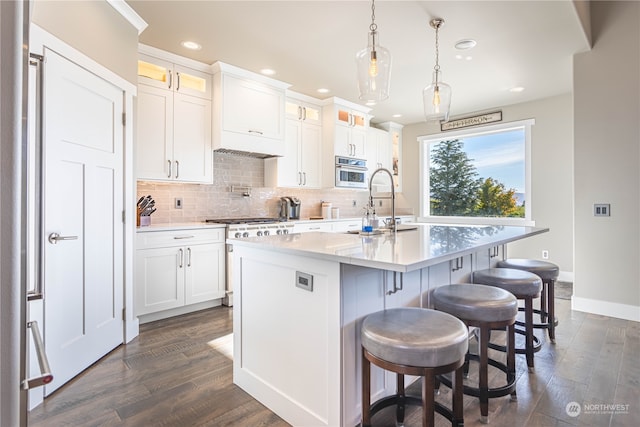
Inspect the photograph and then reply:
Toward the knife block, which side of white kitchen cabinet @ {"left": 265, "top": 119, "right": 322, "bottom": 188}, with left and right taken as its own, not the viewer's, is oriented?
right

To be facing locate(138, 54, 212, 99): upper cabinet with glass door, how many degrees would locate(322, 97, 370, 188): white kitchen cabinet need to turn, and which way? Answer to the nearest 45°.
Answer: approximately 90° to its right

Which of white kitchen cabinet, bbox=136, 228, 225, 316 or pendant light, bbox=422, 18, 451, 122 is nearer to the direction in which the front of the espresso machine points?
the pendant light

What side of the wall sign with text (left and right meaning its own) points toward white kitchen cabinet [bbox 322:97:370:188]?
front

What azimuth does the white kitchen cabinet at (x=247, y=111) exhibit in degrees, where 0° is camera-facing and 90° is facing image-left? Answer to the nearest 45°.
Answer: approximately 315°

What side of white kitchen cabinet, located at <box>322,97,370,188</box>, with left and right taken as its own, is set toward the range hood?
right
